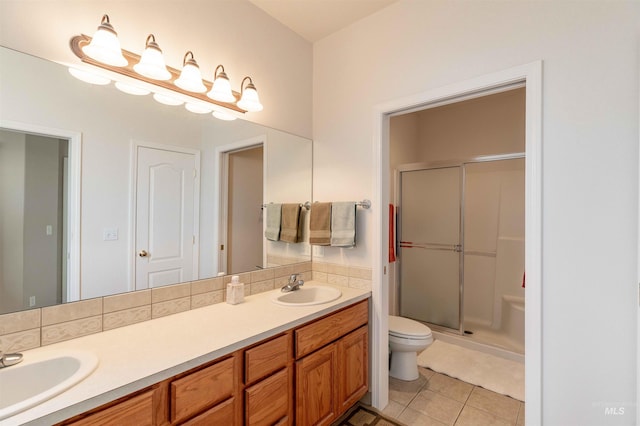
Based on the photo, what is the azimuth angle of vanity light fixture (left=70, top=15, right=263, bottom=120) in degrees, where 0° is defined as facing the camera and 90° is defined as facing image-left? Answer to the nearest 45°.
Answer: approximately 315°

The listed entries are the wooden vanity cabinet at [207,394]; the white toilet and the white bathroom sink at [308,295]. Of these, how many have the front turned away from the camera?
0

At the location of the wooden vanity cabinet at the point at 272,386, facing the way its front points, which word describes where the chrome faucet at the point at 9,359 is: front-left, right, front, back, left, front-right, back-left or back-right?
back-right

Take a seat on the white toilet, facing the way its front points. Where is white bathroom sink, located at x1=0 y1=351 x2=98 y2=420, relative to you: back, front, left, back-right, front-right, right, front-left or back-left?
right

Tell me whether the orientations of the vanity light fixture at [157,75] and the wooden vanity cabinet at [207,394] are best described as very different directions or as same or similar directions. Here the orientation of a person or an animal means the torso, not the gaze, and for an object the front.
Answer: same or similar directions

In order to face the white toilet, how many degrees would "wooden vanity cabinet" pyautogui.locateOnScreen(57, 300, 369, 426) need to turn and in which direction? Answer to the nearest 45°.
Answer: approximately 90° to its left

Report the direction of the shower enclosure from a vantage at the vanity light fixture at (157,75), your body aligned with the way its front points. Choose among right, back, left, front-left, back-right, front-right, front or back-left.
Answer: front-left

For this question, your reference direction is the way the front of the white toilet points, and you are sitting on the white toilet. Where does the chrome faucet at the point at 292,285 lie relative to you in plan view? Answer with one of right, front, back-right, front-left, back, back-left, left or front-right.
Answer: right

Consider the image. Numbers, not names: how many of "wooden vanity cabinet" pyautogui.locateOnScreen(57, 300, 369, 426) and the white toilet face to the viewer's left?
0

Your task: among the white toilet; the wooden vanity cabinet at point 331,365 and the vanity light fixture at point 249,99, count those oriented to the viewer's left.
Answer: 0

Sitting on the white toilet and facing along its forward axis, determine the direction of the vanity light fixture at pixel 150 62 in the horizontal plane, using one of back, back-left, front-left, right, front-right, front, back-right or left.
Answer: right
